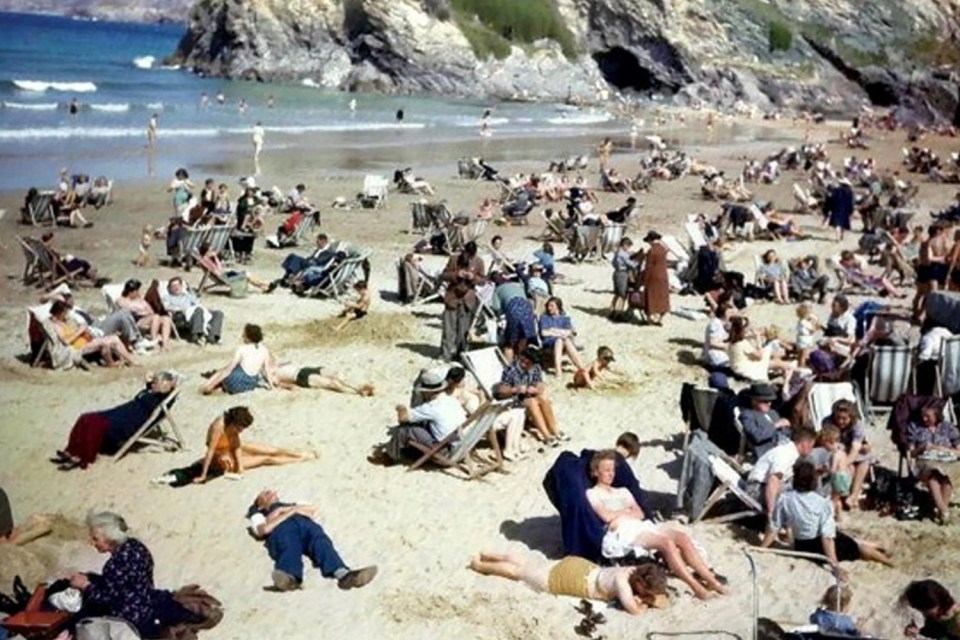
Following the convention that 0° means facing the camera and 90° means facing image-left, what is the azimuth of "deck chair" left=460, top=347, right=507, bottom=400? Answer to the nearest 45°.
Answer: approximately 315°

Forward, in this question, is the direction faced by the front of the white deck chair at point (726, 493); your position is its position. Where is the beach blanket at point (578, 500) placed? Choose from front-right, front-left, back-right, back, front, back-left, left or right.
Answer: back-right

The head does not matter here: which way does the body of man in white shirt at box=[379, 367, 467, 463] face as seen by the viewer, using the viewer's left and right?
facing to the left of the viewer

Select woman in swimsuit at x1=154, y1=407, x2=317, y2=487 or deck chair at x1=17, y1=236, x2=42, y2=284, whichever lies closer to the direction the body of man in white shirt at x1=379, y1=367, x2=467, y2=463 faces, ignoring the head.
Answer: the woman in swimsuit

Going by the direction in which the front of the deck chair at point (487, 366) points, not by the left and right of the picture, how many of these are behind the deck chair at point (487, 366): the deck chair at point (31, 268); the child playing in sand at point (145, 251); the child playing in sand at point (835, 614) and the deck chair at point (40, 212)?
3

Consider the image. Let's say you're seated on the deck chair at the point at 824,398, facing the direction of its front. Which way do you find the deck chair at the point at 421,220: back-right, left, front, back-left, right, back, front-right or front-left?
back

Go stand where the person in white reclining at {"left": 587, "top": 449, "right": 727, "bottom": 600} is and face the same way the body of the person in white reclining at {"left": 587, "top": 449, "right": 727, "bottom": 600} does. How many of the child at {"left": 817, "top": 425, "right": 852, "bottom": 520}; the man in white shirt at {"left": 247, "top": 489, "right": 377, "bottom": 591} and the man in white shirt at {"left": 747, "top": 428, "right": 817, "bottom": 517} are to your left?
2
